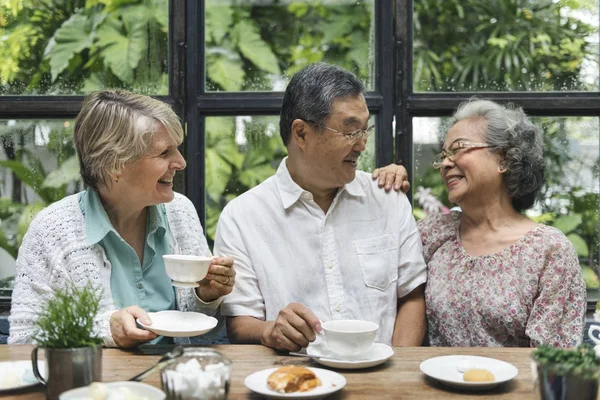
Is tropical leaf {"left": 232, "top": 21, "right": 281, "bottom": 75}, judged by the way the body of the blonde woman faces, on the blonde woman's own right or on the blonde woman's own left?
on the blonde woman's own left

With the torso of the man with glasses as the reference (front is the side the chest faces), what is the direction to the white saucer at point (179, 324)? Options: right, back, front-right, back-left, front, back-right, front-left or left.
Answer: front-right

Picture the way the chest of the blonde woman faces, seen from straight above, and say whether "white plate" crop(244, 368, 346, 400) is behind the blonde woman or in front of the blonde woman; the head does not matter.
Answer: in front

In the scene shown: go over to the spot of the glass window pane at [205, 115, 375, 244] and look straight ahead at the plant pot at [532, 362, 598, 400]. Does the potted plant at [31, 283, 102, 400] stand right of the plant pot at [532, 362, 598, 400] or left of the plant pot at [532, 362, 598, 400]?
right

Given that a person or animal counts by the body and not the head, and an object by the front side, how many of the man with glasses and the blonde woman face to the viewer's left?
0

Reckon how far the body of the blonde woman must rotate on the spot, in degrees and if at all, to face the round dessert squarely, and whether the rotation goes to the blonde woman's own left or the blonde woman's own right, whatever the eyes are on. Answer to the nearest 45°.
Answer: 0° — they already face it

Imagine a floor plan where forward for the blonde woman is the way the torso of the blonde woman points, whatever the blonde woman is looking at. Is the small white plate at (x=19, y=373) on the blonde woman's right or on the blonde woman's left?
on the blonde woman's right

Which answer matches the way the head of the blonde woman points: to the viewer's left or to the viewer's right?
to the viewer's right

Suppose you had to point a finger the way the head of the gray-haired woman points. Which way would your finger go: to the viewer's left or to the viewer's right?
to the viewer's left

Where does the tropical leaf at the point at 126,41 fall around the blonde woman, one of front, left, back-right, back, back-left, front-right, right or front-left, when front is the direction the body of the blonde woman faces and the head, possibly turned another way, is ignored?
back-left

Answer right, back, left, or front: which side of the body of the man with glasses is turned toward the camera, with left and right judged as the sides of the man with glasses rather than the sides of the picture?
front

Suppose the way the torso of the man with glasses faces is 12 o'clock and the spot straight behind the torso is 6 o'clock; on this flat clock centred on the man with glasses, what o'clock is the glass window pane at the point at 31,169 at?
The glass window pane is roughly at 4 o'clock from the man with glasses.

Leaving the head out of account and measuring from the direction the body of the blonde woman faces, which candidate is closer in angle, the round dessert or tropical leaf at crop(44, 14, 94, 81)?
the round dessert

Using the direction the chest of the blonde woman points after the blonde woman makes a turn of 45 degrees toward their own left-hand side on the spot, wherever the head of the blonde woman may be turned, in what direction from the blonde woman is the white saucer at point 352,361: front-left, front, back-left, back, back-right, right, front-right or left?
front-right

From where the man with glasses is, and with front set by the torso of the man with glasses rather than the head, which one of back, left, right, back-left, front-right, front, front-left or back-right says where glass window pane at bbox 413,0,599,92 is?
back-left

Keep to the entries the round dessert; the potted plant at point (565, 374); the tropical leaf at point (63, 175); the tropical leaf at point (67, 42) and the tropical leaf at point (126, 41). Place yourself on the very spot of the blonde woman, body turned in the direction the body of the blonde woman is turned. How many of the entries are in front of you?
2

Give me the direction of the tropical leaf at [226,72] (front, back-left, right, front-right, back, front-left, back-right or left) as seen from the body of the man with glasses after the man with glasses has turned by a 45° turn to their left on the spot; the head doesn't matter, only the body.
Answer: back

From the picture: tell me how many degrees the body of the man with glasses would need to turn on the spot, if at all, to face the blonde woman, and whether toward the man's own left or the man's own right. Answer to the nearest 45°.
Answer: approximately 90° to the man's own right

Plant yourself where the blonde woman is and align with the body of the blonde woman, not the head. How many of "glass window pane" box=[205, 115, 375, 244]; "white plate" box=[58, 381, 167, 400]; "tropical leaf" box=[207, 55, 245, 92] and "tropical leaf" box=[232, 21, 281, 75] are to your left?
3

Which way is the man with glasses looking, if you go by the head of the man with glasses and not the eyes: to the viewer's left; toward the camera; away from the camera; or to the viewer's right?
to the viewer's right
